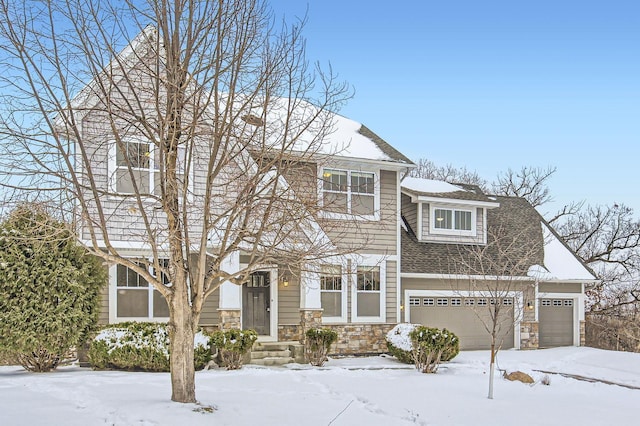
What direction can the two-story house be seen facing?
toward the camera

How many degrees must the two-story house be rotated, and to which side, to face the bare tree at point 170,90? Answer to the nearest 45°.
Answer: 0° — it already faces it

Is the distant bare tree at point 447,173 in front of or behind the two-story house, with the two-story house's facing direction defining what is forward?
behind

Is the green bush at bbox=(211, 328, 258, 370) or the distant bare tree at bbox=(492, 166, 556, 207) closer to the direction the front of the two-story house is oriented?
the green bush
